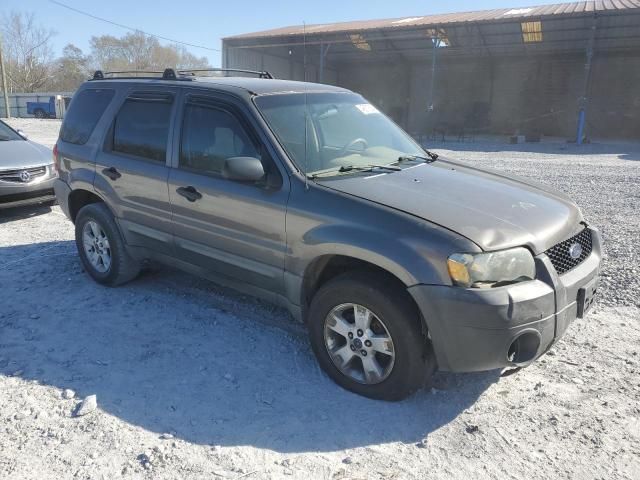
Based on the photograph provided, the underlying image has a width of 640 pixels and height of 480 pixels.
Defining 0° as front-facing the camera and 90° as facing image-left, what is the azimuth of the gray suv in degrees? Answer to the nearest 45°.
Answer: approximately 315°

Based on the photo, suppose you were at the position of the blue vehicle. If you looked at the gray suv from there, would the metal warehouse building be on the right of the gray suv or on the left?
left

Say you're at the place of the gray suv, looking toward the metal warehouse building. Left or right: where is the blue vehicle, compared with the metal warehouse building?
left

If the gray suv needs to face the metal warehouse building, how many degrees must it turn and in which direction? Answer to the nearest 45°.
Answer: approximately 135° to its left

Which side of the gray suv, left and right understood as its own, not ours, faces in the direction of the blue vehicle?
back
